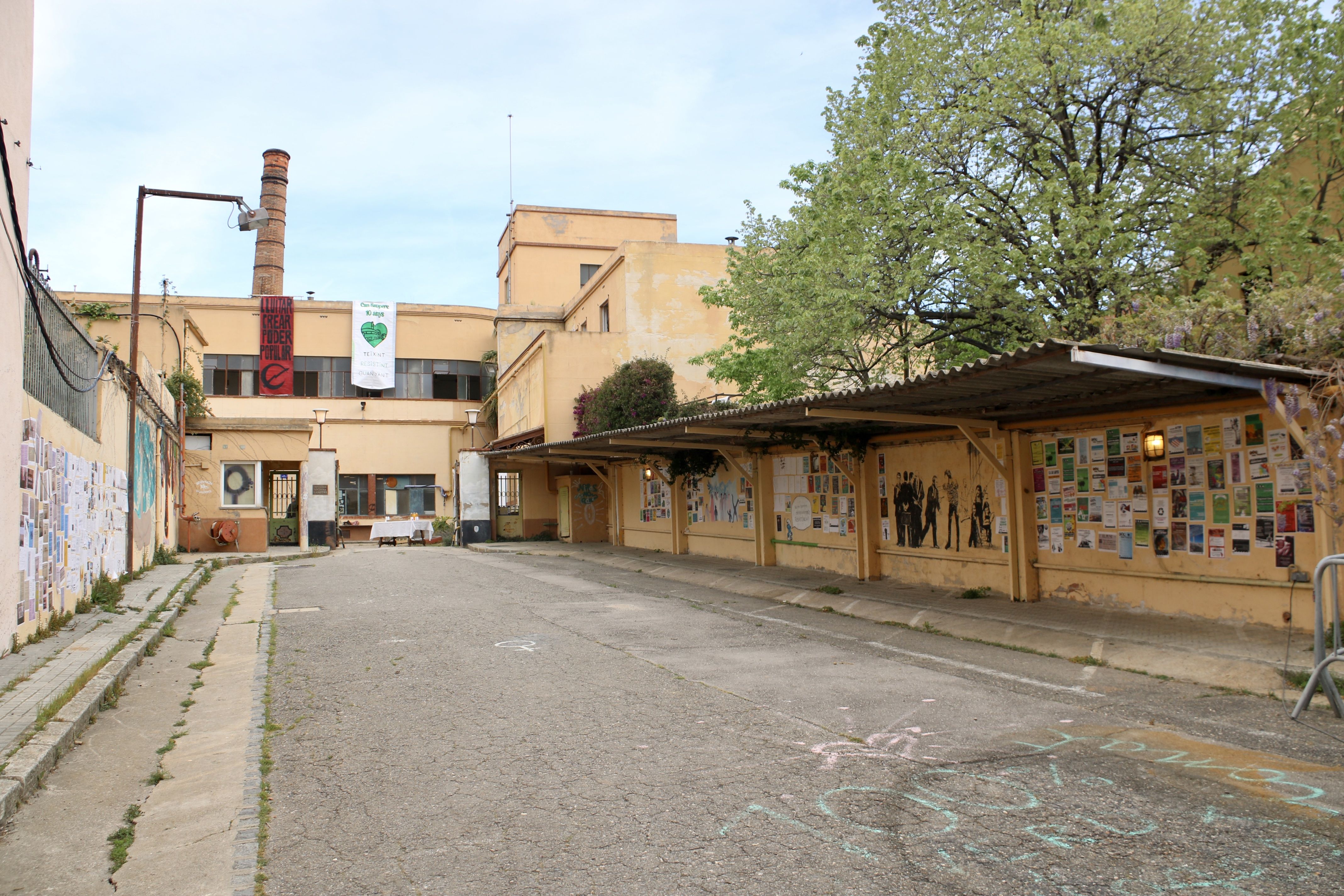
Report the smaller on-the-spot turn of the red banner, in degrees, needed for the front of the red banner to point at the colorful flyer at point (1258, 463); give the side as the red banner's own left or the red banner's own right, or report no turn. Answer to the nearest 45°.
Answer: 0° — it already faces it

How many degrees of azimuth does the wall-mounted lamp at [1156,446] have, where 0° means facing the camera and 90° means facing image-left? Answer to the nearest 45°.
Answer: approximately 45°

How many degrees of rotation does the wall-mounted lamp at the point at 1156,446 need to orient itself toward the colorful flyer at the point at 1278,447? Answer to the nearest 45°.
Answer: approximately 90° to its left

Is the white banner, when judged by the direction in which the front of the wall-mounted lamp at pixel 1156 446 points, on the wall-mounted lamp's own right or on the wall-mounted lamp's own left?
on the wall-mounted lamp's own right

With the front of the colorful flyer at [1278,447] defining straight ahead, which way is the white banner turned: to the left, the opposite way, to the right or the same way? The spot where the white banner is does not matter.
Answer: to the left

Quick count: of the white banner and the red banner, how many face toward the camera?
2

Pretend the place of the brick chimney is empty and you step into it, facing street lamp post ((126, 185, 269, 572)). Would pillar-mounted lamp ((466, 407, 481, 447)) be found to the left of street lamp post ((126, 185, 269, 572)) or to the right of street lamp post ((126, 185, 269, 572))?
left

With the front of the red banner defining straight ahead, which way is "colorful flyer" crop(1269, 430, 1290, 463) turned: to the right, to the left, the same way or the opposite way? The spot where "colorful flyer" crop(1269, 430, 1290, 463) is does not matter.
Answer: to the right

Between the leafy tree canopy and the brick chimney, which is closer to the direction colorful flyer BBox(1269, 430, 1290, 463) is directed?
the brick chimney

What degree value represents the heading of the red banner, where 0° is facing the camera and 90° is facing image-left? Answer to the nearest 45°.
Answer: approximately 0°

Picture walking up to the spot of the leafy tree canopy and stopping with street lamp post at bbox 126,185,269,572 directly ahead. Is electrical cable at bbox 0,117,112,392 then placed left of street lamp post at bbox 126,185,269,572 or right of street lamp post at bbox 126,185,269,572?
left

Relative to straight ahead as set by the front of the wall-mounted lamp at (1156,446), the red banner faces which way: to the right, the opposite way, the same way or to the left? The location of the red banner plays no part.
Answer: to the left

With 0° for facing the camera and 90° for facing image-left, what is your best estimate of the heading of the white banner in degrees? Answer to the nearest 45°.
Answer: approximately 0°

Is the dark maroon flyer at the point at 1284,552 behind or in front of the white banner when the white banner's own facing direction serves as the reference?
in front
